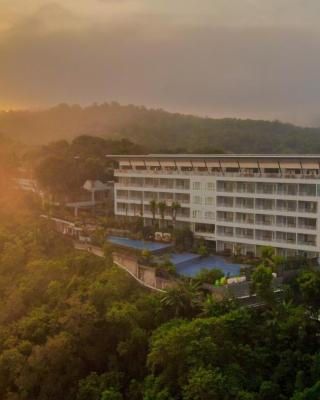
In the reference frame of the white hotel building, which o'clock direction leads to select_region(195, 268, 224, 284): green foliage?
The green foliage is roughly at 11 o'clock from the white hotel building.

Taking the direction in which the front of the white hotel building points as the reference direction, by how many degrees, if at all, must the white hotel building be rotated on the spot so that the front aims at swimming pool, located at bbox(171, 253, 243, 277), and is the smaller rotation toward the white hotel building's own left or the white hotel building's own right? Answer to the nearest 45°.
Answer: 0° — it already faces it

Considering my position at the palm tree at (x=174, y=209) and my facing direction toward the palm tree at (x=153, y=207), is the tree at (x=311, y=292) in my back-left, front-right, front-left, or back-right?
back-left

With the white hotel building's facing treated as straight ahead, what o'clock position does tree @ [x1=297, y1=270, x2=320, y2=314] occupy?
The tree is roughly at 10 o'clock from the white hotel building.

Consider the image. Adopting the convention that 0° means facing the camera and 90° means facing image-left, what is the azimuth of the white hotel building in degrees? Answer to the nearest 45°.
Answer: approximately 45°
